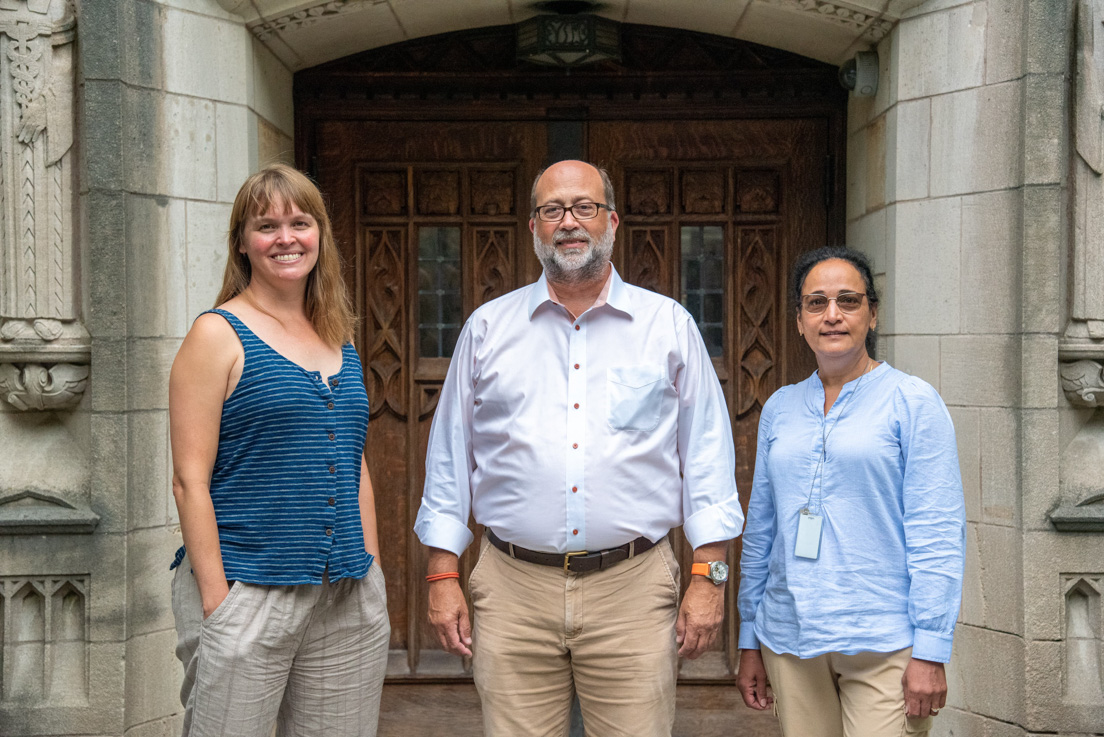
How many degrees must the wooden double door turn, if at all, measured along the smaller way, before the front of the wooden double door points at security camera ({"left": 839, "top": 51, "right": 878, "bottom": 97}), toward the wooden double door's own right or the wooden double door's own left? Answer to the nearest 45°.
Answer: approximately 90° to the wooden double door's own left

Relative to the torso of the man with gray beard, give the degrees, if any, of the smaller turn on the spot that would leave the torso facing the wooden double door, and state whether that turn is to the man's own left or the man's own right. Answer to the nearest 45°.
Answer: approximately 180°

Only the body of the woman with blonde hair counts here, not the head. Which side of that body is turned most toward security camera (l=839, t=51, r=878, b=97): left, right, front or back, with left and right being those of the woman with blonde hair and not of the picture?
left

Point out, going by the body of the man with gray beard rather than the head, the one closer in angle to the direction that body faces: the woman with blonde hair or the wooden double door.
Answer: the woman with blonde hair

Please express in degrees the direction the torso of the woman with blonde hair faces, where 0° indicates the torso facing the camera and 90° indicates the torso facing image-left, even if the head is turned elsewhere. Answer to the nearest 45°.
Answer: approximately 315°

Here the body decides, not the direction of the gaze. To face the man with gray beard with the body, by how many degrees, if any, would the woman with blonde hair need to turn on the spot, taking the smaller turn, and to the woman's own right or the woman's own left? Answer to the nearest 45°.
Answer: approximately 45° to the woman's own left

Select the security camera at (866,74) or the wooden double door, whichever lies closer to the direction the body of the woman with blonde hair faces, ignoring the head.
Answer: the security camera

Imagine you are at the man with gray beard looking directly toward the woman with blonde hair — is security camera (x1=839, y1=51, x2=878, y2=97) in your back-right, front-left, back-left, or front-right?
back-right

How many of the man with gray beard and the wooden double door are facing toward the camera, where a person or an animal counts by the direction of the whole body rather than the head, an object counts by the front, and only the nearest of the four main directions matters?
2

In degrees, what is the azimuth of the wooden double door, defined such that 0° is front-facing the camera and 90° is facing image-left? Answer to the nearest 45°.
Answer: approximately 0°
